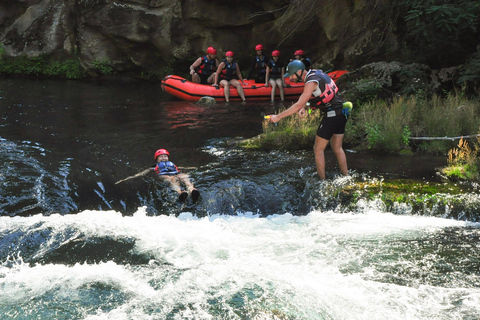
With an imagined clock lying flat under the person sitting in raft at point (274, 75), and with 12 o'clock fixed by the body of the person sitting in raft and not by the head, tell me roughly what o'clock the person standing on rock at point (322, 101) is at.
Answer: The person standing on rock is roughly at 12 o'clock from the person sitting in raft.

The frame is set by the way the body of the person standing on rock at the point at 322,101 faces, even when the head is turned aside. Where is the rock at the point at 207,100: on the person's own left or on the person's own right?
on the person's own right

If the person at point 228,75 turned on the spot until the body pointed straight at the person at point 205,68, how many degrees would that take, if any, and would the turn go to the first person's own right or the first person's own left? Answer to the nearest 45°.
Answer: approximately 135° to the first person's own right

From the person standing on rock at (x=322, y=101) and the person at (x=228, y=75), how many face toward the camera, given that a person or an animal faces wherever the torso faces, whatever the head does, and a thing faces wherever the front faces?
1

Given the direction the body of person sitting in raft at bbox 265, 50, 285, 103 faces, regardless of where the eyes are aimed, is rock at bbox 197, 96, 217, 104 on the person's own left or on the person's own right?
on the person's own right

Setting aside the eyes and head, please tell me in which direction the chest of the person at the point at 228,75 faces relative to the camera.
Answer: toward the camera

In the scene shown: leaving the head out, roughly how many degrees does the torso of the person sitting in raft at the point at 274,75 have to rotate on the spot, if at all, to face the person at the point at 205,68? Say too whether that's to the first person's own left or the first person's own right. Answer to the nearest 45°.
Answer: approximately 90° to the first person's own right

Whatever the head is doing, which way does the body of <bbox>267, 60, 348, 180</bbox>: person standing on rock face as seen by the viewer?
to the viewer's left

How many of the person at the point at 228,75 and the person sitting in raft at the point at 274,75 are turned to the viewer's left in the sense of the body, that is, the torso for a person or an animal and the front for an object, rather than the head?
0

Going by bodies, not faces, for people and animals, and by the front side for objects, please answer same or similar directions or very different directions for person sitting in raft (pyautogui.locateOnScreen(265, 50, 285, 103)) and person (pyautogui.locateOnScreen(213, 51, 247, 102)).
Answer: same or similar directions

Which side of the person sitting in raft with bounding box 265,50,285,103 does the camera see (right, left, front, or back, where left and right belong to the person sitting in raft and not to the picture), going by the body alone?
front

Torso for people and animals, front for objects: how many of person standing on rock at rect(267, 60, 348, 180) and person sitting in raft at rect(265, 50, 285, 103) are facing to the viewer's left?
1
